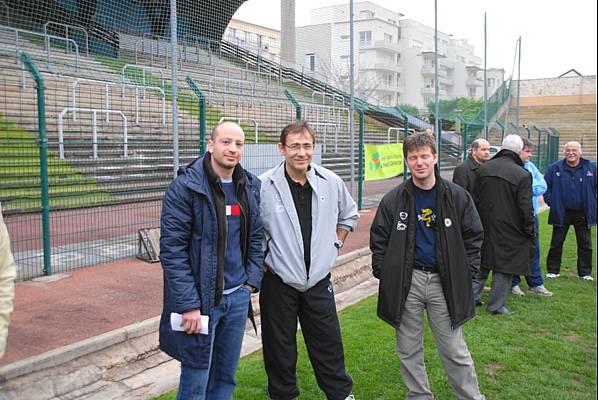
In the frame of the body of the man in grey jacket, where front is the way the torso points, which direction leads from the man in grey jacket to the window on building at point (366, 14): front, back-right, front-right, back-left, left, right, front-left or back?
back

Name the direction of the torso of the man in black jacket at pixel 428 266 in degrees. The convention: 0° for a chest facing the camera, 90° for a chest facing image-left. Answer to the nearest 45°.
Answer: approximately 0°

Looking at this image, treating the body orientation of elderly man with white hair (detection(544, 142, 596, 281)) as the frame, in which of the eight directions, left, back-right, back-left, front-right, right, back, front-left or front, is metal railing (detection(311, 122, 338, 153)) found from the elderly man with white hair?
back-right

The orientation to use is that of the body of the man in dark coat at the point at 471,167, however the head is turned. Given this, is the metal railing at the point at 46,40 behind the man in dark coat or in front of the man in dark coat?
behind

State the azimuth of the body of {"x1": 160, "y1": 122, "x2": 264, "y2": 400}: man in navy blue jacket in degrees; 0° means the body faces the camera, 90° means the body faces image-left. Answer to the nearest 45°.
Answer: approximately 315°

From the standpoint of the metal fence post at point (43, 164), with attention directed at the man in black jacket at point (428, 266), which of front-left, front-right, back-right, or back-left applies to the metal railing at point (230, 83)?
back-left

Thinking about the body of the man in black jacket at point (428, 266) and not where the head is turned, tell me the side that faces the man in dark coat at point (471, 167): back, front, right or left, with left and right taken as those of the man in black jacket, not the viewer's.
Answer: back

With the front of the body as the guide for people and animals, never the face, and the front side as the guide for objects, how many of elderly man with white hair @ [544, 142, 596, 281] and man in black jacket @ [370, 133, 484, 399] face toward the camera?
2

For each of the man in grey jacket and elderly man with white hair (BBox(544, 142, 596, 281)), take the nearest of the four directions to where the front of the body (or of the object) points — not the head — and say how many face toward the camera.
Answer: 2

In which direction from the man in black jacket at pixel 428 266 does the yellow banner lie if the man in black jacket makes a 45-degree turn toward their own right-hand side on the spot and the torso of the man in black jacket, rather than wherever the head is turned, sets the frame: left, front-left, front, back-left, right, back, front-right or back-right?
back-right

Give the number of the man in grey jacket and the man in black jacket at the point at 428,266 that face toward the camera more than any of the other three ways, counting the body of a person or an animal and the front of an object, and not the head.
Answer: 2
